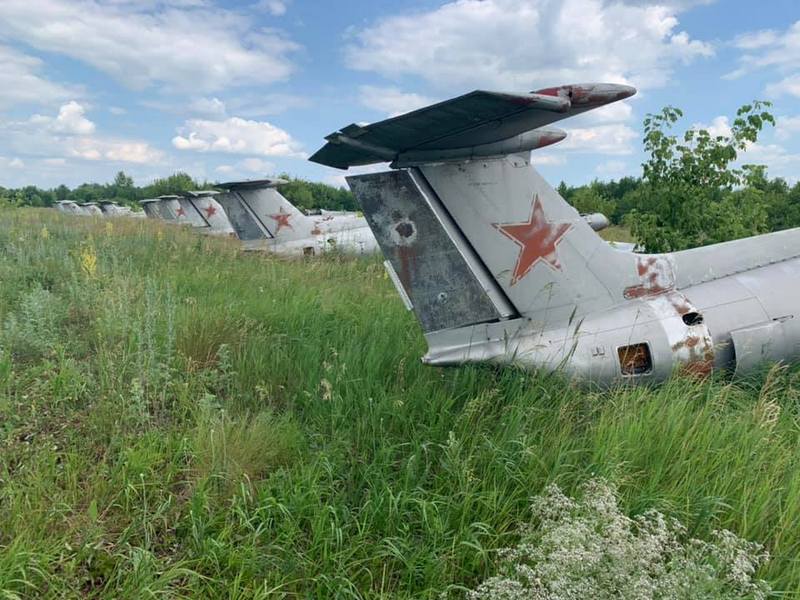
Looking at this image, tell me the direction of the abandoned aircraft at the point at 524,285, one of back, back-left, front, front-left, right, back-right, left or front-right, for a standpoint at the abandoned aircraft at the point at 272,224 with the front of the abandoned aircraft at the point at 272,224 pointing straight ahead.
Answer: right

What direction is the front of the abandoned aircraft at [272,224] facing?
to the viewer's right

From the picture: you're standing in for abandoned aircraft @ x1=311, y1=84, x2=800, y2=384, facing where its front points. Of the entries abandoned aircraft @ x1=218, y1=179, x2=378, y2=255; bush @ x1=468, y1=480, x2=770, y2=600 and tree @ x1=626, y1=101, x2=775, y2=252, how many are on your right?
1

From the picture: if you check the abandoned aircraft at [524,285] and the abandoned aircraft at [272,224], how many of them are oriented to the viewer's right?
2

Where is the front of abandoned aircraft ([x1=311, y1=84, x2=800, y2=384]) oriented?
to the viewer's right

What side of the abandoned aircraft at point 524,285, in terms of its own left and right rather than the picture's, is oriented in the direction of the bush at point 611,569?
right

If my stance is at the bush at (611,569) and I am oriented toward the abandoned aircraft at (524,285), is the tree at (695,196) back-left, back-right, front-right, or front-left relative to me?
front-right

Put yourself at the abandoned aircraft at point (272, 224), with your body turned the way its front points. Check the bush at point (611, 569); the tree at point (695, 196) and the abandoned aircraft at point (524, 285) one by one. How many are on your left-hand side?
0

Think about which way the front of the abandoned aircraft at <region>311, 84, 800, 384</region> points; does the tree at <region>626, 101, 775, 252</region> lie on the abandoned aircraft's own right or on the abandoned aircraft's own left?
on the abandoned aircraft's own left

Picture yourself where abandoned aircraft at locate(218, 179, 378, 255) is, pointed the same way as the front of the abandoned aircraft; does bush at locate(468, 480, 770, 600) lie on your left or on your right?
on your right

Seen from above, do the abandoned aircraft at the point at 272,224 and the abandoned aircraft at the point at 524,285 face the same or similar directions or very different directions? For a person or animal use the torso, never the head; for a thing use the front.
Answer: same or similar directions

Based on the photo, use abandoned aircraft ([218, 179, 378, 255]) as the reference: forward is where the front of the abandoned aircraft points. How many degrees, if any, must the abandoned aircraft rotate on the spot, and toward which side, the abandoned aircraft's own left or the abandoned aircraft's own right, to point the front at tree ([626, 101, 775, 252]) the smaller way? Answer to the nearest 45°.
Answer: approximately 45° to the abandoned aircraft's own right

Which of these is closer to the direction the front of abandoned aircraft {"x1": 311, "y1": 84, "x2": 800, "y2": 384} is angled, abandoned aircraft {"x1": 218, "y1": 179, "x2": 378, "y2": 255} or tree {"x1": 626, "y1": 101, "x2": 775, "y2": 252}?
the tree
